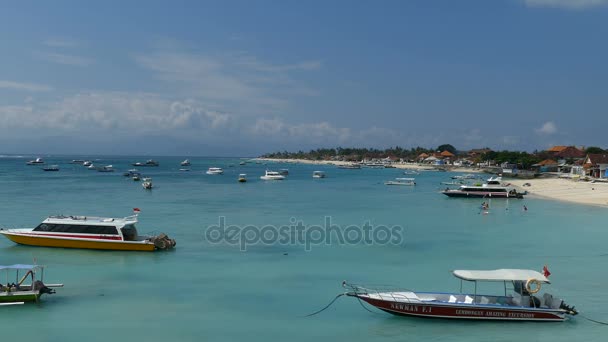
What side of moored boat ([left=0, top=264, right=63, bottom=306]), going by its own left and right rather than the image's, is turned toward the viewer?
left

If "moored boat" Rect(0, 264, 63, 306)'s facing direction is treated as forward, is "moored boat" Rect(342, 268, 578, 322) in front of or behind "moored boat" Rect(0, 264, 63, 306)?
behind

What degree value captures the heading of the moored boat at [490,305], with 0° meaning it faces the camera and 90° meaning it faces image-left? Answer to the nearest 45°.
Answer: approximately 90°

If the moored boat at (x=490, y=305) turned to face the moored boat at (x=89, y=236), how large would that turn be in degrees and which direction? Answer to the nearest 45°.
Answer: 0° — it already faces it

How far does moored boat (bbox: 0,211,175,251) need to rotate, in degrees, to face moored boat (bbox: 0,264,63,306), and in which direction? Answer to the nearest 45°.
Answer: approximately 90° to its left

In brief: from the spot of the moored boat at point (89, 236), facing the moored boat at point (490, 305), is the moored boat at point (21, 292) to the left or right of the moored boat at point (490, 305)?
right

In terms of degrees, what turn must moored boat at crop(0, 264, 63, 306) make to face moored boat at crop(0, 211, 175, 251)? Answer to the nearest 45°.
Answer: approximately 90° to its right

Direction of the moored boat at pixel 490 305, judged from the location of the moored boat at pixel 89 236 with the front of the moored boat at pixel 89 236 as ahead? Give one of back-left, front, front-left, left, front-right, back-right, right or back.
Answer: back-left

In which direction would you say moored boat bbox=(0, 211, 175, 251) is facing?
to the viewer's left

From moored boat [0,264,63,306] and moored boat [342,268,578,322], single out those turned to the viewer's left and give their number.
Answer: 2
